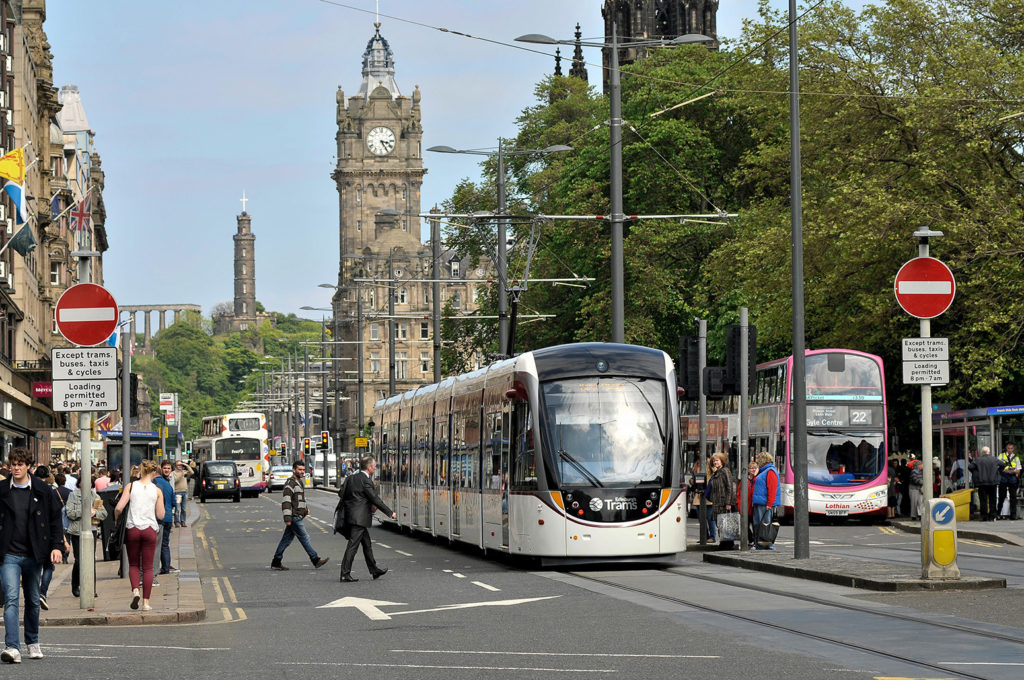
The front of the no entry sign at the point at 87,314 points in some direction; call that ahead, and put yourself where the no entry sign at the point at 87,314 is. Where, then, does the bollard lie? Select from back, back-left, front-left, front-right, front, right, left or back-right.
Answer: left

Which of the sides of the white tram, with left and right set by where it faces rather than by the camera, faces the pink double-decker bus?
left

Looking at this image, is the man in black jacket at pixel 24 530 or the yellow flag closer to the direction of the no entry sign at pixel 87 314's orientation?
the man in black jacket

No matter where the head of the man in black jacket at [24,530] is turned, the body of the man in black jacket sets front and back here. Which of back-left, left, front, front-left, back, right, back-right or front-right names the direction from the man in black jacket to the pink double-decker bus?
back-left

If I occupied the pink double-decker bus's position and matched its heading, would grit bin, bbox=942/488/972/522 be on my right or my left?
on my left

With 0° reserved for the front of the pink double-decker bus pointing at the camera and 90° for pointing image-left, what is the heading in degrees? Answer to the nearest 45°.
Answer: approximately 0°

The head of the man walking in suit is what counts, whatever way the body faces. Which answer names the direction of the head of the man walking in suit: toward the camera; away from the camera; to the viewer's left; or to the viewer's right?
to the viewer's right

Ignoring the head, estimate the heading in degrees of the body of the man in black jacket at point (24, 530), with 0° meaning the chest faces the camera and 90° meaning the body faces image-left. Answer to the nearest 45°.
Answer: approximately 0°

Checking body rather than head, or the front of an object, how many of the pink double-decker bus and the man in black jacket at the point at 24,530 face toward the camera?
2

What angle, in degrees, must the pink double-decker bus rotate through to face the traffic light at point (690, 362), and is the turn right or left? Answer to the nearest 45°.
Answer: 0° — it already faces it

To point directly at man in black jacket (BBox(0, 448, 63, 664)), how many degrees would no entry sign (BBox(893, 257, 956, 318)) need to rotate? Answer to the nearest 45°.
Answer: approximately 45° to its right

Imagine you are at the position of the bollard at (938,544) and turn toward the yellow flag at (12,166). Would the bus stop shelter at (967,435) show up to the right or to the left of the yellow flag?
right
